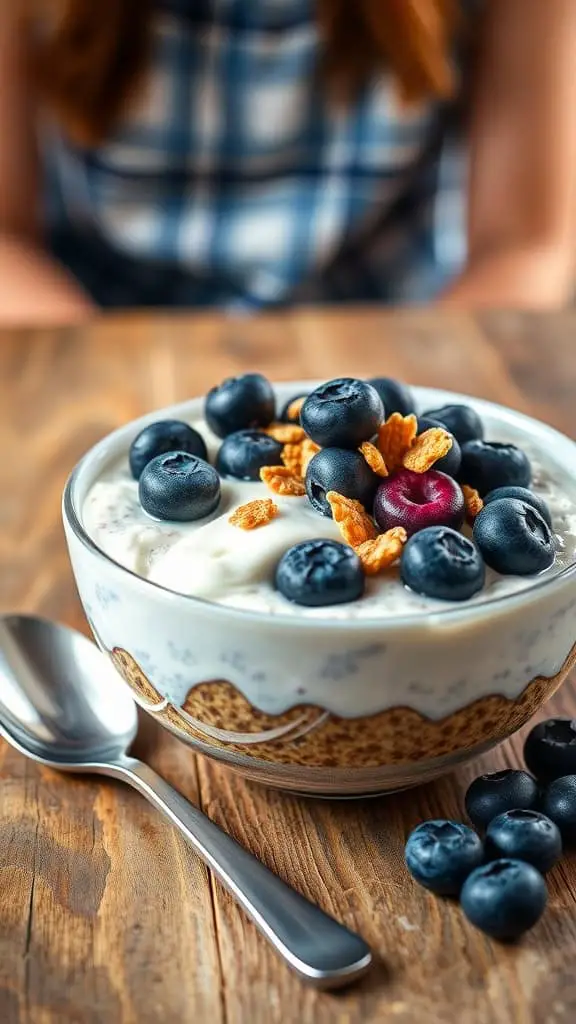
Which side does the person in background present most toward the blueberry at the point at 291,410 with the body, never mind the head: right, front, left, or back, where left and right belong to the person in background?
front

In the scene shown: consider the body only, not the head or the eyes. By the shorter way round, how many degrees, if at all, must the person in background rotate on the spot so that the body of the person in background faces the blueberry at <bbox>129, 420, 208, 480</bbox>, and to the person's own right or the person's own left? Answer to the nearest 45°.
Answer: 0° — they already face it

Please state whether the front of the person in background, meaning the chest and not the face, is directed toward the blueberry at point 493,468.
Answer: yes

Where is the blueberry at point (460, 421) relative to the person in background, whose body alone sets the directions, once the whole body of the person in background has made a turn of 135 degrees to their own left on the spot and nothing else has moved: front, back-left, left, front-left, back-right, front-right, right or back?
back-right

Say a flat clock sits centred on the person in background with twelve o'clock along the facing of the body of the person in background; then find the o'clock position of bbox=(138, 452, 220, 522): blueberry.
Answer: The blueberry is roughly at 12 o'clock from the person in background.

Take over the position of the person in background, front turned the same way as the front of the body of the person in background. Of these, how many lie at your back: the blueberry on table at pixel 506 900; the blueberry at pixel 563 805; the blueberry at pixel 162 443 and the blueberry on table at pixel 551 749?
0

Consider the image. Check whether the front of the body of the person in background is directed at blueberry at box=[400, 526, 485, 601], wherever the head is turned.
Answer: yes

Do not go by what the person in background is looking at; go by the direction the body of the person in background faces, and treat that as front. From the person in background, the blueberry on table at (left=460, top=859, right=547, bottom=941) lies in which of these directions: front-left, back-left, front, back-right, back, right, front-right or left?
front

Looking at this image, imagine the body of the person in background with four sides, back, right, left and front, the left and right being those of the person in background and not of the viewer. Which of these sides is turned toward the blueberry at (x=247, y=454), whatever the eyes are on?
front

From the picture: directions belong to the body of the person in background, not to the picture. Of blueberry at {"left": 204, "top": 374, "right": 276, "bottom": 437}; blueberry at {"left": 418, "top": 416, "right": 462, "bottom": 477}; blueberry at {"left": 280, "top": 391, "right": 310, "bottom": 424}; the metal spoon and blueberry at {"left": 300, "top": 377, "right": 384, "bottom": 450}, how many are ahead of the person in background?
5

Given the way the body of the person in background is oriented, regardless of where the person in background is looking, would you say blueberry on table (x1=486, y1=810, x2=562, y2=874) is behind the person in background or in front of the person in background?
in front

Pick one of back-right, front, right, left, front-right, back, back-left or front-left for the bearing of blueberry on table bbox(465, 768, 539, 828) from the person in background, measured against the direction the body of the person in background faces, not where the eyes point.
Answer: front

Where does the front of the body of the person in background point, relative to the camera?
toward the camera

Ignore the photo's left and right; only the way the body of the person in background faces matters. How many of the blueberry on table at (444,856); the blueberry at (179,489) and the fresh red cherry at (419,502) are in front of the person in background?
3

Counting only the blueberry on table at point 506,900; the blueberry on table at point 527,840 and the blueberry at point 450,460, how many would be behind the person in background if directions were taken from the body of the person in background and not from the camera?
0
